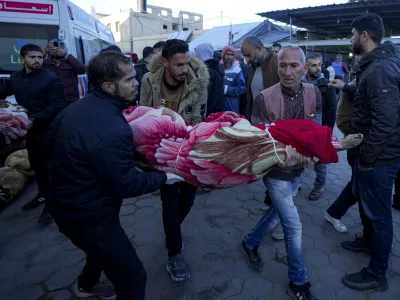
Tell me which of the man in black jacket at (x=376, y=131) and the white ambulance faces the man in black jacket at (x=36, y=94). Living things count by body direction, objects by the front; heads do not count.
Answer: the man in black jacket at (x=376, y=131)

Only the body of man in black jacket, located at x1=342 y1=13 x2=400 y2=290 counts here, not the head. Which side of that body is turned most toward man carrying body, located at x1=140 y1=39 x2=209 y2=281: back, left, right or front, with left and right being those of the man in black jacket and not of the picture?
front

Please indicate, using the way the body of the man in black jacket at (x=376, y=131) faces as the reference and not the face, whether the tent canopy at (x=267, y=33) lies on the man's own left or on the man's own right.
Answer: on the man's own right

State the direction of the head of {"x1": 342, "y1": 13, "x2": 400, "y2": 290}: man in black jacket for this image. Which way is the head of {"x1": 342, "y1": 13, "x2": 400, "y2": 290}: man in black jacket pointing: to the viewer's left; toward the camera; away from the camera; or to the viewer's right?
to the viewer's left

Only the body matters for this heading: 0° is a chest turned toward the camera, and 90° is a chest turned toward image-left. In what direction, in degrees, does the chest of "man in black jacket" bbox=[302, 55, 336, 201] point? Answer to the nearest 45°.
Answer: approximately 45°

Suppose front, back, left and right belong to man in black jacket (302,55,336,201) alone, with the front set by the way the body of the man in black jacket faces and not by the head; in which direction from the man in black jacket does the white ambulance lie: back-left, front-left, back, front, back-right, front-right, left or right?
front-right

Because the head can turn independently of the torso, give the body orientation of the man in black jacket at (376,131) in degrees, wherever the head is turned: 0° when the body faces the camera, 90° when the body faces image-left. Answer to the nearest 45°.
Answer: approximately 90°

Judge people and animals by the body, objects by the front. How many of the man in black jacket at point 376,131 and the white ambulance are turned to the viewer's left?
1

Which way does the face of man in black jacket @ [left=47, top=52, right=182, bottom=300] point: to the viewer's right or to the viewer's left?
to the viewer's right

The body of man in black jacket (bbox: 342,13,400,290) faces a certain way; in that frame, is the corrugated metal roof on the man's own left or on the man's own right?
on the man's own right
